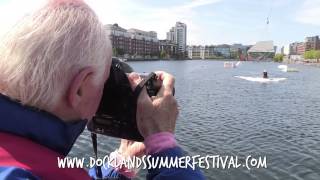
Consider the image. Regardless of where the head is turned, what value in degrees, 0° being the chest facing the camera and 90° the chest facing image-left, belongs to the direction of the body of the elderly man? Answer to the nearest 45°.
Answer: approximately 225°

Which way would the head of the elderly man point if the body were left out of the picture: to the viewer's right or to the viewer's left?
to the viewer's right
